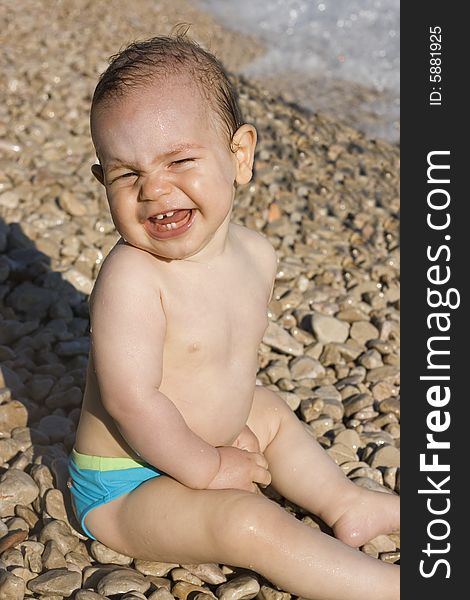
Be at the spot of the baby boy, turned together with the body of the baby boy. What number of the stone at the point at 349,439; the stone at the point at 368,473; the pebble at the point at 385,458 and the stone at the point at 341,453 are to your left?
4

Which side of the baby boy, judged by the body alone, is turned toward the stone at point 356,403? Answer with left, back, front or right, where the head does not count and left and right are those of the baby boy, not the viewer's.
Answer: left

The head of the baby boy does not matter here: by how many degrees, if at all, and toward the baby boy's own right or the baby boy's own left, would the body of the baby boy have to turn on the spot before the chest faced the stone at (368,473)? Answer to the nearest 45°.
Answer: approximately 90° to the baby boy's own left

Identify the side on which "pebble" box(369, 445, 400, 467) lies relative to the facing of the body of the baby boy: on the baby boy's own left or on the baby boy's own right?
on the baby boy's own left

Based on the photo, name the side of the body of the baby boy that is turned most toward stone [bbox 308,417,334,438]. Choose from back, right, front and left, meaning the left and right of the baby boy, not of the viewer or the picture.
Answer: left

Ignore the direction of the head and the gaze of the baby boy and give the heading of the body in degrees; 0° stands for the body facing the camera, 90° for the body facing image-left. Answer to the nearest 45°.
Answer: approximately 315°

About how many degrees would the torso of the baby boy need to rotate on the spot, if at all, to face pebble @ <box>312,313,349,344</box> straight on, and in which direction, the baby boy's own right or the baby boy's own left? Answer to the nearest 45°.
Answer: approximately 135° to the baby boy's own left

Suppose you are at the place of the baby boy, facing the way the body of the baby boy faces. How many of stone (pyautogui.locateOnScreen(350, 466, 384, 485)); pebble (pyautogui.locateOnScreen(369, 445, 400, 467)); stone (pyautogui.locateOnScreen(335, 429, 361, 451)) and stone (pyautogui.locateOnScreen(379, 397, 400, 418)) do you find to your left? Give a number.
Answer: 4

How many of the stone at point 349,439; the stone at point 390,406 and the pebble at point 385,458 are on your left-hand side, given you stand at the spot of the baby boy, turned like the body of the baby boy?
3
